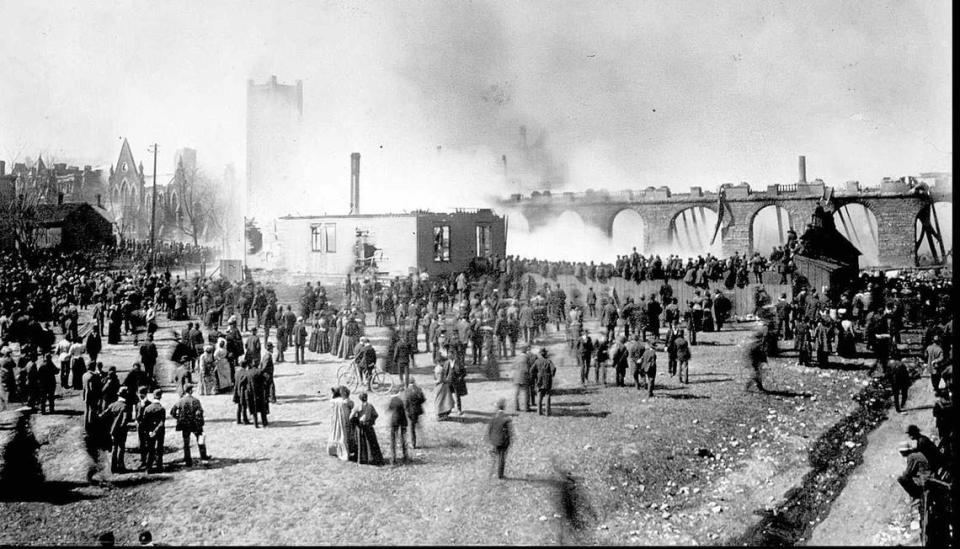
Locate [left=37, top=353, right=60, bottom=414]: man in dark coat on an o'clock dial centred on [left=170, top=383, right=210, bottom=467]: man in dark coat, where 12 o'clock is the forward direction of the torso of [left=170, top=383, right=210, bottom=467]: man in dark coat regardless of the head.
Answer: [left=37, top=353, right=60, bottom=414]: man in dark coat is roughly at 11 o'clock from [left=170, top=383, right=210, bottom=467]: man in dark coat.

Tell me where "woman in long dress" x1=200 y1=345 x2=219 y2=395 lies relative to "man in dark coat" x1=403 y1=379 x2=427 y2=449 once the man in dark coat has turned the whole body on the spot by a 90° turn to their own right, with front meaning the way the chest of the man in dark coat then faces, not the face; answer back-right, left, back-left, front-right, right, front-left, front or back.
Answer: back-left

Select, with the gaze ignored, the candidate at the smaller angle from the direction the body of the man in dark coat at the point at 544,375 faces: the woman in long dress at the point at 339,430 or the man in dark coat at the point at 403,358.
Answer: the man in dark coat

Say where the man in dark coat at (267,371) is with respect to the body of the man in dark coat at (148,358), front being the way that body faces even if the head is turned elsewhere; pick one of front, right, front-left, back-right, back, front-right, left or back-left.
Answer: back-right

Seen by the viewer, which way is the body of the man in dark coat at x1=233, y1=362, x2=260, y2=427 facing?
away from the camera

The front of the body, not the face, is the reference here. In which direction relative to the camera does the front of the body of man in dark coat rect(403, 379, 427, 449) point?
away from the camera

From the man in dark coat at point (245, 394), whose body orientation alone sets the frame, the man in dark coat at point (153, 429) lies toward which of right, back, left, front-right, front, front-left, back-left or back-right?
back-left

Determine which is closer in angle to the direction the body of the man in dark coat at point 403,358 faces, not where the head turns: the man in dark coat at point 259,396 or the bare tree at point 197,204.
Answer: the bare tree

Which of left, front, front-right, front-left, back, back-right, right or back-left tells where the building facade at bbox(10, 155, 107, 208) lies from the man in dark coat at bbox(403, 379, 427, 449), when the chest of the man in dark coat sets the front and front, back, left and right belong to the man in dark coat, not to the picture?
front-left

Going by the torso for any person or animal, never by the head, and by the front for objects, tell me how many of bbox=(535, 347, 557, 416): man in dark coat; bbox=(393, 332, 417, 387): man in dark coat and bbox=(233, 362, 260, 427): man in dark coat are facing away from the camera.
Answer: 3

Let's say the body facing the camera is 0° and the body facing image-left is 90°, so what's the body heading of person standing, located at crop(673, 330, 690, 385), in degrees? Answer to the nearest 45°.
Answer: approximately 180°

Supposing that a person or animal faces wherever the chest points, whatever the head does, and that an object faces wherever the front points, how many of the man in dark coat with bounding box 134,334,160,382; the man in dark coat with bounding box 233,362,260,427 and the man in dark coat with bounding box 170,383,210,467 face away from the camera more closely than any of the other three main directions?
3
